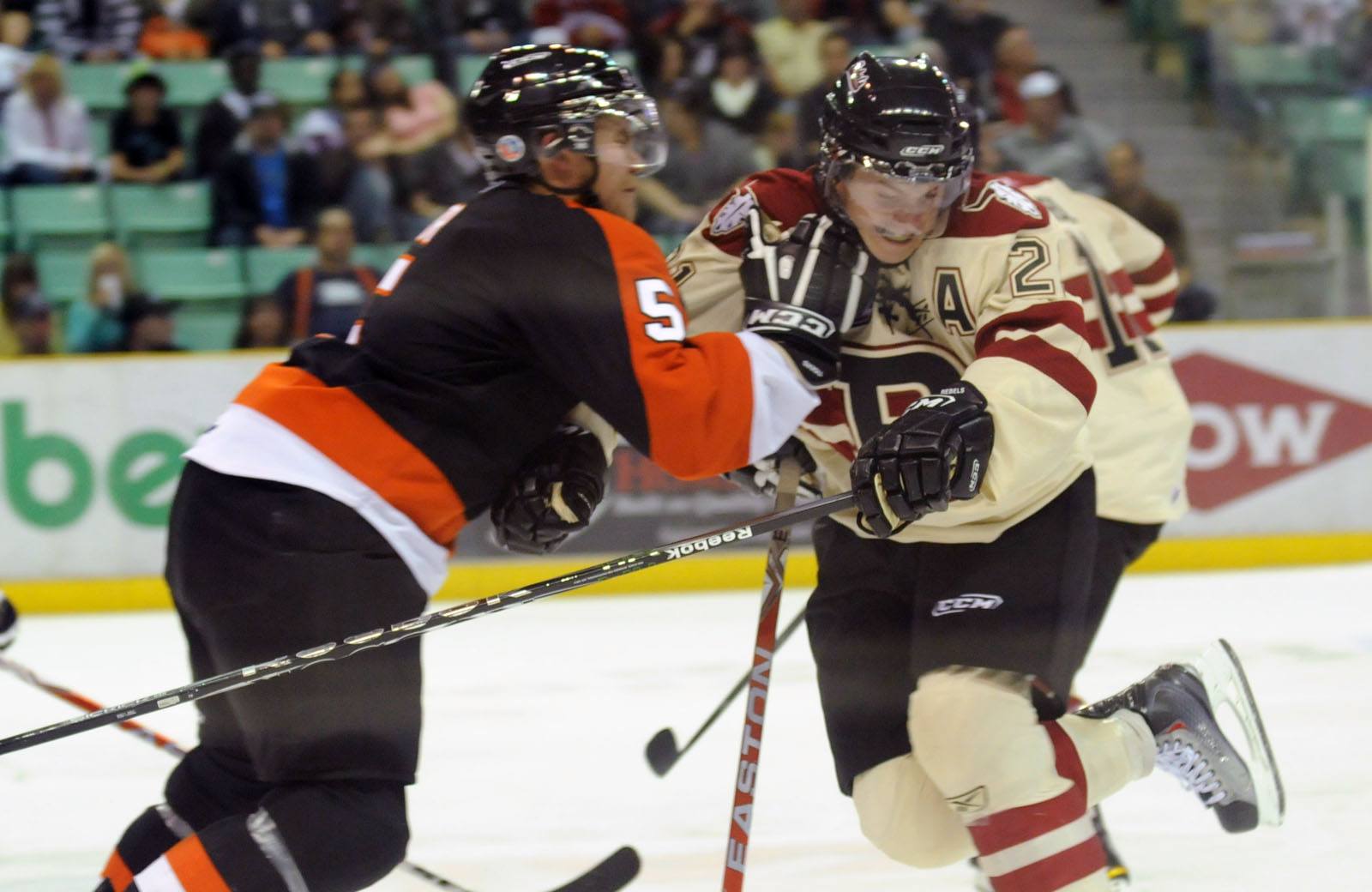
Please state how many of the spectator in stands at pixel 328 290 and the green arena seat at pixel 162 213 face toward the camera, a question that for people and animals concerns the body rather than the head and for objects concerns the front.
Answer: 2

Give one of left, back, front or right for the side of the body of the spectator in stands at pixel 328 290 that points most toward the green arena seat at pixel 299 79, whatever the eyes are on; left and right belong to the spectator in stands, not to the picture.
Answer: back

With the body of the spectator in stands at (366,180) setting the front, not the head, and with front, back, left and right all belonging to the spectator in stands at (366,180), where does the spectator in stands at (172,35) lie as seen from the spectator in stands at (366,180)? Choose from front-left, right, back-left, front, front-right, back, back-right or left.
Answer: back-right

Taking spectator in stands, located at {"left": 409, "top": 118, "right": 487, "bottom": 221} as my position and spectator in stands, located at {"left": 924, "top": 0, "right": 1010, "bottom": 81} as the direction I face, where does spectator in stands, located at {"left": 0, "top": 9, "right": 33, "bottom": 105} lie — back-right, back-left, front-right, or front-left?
back-left

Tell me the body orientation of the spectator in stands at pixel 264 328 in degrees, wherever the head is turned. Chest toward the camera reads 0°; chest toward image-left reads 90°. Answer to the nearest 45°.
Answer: approximately 0°

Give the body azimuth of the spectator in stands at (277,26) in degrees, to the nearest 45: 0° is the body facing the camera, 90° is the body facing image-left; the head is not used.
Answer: approximately 0°

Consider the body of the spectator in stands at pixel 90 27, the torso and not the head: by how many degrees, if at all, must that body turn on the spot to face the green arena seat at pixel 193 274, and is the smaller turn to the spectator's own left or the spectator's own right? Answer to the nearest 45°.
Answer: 0° — they already face it
